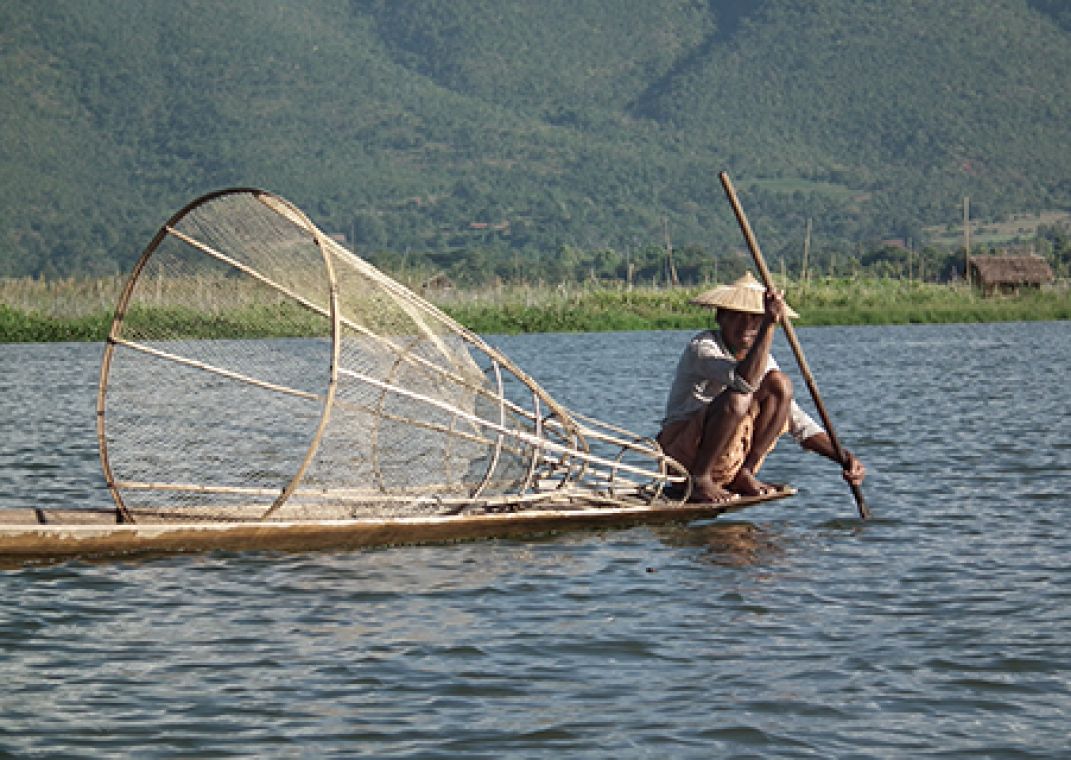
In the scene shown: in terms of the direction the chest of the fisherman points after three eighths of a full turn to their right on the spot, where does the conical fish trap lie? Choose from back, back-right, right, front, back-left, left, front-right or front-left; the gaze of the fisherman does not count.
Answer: front

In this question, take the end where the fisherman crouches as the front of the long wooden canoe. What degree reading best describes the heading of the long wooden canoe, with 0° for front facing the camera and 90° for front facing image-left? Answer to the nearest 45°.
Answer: approximately 270°

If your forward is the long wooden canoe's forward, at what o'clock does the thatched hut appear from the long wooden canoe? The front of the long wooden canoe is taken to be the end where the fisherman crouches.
The thatched hut is roughly at 10 o'clock from the long wooden canoe.

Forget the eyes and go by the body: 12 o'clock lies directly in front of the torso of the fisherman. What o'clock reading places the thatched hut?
The thatched hut is roughly at 8 o'clock from the fisherman.
